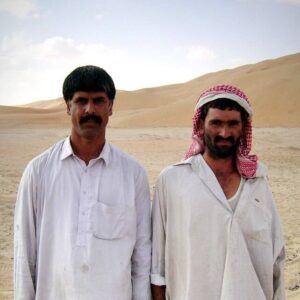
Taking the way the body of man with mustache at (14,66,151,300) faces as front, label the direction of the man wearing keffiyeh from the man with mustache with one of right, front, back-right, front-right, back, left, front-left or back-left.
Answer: left

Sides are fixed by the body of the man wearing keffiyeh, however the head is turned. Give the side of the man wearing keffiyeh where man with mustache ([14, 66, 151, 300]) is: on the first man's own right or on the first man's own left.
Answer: on the first man's own right

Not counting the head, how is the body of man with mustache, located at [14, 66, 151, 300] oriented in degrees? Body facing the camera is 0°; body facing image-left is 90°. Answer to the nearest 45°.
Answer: approximately 0°

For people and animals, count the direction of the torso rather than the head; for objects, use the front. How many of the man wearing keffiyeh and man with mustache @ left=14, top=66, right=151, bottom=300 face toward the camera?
2
